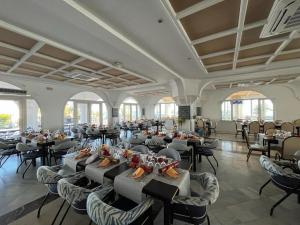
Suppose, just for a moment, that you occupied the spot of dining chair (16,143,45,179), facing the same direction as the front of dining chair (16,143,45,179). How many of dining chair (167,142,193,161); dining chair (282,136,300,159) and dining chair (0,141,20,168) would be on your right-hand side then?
2

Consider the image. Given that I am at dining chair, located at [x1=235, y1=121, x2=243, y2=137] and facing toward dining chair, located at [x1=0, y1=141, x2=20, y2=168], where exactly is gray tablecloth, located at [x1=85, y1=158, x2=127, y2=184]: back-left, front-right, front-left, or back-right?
front-left

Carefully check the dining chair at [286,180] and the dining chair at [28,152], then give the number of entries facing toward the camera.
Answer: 0

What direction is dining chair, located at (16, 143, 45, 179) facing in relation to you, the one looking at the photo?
facing away from the viewer and to the right of the viewer
